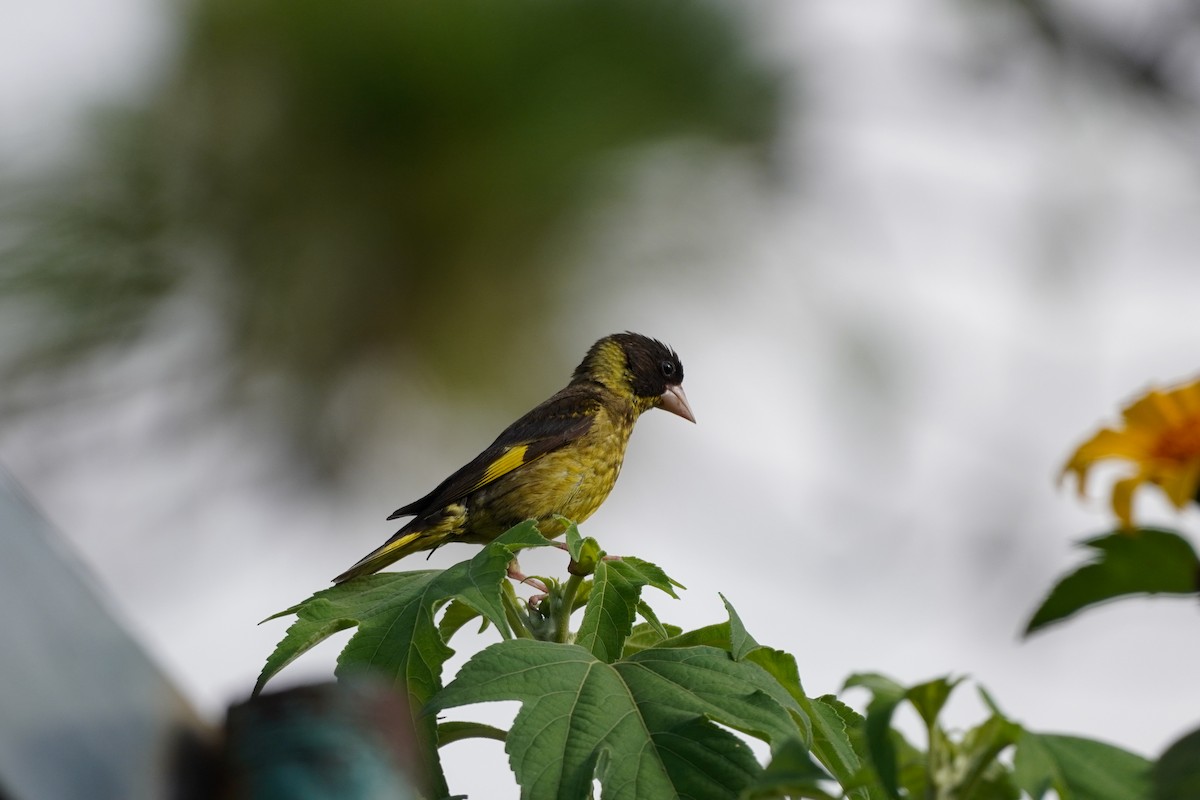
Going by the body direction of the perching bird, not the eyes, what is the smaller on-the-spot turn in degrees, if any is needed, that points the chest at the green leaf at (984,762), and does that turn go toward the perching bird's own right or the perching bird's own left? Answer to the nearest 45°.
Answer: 0° — it already faces it

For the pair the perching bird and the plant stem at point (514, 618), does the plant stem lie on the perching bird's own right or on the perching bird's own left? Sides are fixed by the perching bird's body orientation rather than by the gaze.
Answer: on the perching bird's own right

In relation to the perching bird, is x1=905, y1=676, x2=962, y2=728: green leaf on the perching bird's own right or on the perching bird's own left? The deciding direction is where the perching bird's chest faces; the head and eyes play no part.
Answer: on the perching bird's own right

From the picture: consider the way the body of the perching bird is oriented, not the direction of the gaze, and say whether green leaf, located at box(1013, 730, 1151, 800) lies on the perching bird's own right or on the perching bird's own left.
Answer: on the perching bird's own right

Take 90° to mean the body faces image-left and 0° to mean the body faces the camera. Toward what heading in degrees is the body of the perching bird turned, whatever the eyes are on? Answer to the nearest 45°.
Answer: approximately 270°

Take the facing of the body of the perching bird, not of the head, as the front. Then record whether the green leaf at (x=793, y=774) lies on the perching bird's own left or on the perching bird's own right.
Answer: on the perching bird's own right
